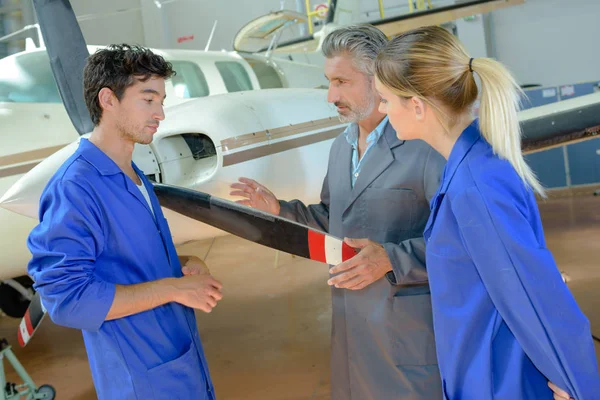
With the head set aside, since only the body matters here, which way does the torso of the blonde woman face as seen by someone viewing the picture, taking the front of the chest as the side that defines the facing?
to the viewer's left

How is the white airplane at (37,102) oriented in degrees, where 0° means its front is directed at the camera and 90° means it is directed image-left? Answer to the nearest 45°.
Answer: approximately 45°

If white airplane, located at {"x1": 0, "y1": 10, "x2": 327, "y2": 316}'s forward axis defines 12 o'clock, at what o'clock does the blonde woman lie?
The blonde woman is roughly at 10 o'clock from the white airplane.

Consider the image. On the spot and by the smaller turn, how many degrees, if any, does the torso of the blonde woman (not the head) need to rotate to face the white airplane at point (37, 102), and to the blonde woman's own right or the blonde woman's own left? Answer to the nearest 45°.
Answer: approximately 45° to the blonde woman's own right

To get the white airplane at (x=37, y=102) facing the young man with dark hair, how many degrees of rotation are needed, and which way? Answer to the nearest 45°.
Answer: approximately 45° to its left
